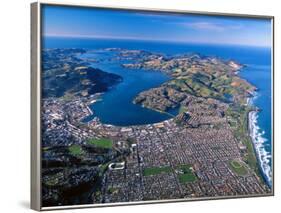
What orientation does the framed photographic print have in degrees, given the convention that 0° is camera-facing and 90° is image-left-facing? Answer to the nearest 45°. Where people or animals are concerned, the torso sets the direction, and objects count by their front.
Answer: approximately 315°
